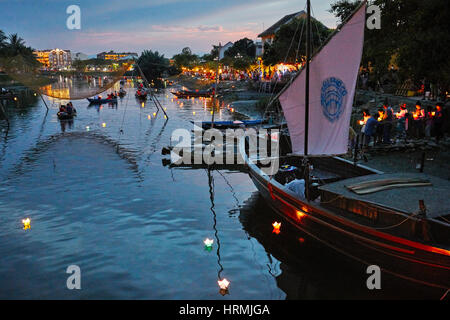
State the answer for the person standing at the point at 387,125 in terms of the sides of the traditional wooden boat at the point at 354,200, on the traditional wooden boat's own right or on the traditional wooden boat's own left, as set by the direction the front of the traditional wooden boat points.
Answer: on the traditional wooden boat's own right

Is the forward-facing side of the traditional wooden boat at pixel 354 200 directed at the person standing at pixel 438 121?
no

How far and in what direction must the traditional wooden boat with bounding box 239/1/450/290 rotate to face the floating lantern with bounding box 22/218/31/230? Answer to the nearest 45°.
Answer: approximately 45° to its left

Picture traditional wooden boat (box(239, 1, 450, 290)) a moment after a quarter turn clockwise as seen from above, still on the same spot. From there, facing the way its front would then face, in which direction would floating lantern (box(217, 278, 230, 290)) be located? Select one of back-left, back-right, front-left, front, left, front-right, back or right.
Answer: back

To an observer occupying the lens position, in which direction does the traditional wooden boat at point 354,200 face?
facing away from the viewer and to the left of the viewer

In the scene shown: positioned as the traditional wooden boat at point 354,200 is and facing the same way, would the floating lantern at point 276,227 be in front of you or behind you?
in front

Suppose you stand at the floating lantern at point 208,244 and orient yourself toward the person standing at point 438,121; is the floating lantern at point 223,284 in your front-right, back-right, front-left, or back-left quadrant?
back-right

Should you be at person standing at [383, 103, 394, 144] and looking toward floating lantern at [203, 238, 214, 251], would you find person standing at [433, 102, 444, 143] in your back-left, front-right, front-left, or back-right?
back-left
